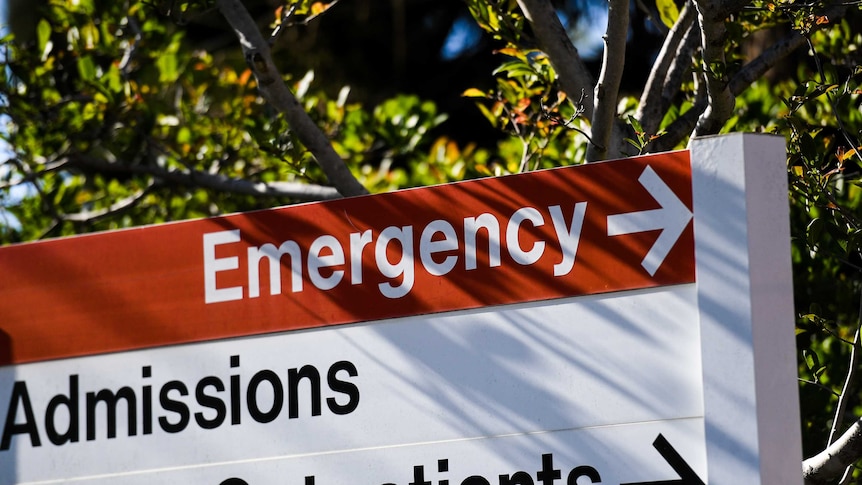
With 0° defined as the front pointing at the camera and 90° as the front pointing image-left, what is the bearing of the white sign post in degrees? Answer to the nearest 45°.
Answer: approximately 45°

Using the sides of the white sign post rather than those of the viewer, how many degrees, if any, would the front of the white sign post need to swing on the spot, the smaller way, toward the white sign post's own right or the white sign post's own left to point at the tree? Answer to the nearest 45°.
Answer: approximately 135° to the white sign post's own right
